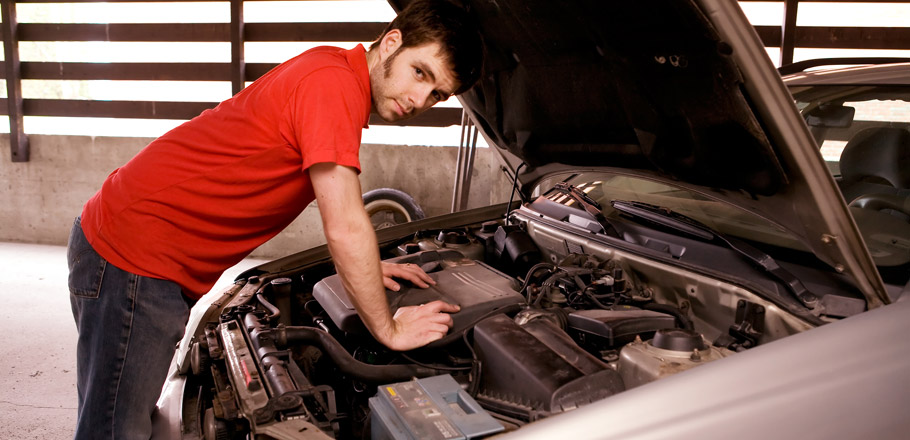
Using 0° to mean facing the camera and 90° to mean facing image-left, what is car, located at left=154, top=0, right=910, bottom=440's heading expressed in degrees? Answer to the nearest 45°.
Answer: approximately 45°

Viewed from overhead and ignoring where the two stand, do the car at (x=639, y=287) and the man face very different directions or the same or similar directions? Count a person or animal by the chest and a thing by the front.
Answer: very different directions

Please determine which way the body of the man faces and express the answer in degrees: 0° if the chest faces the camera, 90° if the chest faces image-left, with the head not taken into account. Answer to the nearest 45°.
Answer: approximately 270°
